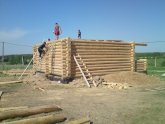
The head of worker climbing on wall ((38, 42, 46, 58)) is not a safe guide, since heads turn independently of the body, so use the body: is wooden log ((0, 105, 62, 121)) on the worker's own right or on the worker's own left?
on the worker's own right

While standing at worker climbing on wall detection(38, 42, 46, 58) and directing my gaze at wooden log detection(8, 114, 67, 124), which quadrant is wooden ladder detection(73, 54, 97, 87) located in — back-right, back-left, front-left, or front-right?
front-left

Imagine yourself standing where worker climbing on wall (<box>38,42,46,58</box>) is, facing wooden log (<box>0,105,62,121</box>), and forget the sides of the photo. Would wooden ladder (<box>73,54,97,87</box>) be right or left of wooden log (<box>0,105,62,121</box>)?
left

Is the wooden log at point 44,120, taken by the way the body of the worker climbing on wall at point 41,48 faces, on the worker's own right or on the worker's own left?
on the worker's own right

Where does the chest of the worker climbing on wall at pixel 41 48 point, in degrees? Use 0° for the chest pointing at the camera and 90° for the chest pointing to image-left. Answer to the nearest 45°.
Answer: approximately 270°
